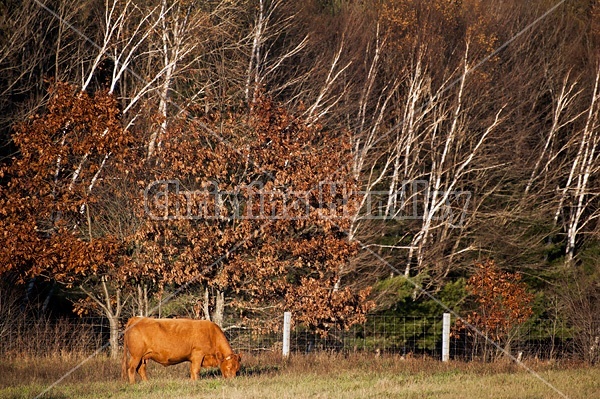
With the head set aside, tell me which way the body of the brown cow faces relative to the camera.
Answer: to the viewer's right
